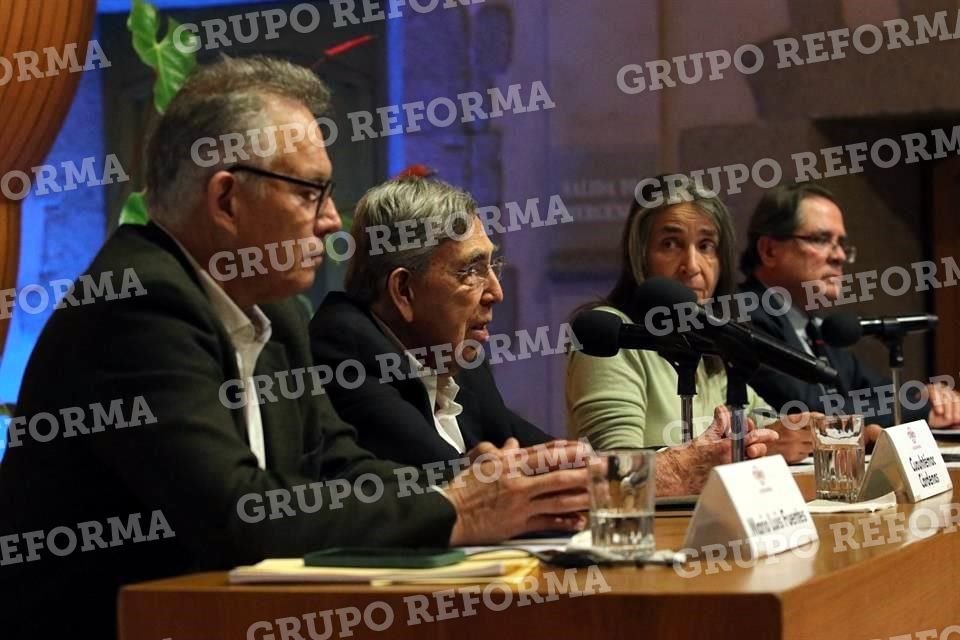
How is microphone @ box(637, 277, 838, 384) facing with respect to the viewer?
to the viewer's left

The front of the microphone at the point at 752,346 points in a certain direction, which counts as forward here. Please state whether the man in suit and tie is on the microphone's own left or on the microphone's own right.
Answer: on the microphone's own right

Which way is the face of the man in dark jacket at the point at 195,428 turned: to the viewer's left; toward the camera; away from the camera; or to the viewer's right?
to the viewer's right

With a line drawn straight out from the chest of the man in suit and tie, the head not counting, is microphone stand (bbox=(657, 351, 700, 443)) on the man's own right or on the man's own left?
on the man's own right

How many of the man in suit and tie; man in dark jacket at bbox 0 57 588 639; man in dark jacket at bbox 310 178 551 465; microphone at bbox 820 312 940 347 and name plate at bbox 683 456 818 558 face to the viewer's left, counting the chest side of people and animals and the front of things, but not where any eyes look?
1

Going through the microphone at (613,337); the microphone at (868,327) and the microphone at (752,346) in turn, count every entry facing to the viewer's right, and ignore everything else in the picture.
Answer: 0

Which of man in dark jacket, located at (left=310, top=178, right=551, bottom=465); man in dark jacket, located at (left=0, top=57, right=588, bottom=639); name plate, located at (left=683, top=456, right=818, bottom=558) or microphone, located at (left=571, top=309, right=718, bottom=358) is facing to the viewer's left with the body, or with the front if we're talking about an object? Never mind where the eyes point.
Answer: the microphone

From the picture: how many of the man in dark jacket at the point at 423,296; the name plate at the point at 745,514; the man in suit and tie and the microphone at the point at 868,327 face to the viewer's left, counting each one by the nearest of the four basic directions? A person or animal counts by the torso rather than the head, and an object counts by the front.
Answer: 1

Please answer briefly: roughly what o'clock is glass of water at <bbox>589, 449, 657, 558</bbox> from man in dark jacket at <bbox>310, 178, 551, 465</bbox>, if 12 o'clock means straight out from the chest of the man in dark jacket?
The glass of water is roughly at 1 o'clock from the man in dark jacket.

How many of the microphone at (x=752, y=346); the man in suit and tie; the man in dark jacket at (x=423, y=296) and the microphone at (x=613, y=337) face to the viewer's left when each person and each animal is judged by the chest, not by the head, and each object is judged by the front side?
2

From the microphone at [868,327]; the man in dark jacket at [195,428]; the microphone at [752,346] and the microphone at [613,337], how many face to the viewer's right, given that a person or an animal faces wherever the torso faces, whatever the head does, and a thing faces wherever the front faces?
1

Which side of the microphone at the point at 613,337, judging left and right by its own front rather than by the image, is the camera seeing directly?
left

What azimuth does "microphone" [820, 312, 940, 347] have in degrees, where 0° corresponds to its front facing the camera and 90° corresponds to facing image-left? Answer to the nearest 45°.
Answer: approximately 90°

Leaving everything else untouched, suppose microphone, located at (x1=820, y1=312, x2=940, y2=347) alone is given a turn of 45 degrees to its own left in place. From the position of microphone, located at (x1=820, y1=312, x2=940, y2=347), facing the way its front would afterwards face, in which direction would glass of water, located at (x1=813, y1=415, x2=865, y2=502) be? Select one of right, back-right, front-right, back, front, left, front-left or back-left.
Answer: front-left
